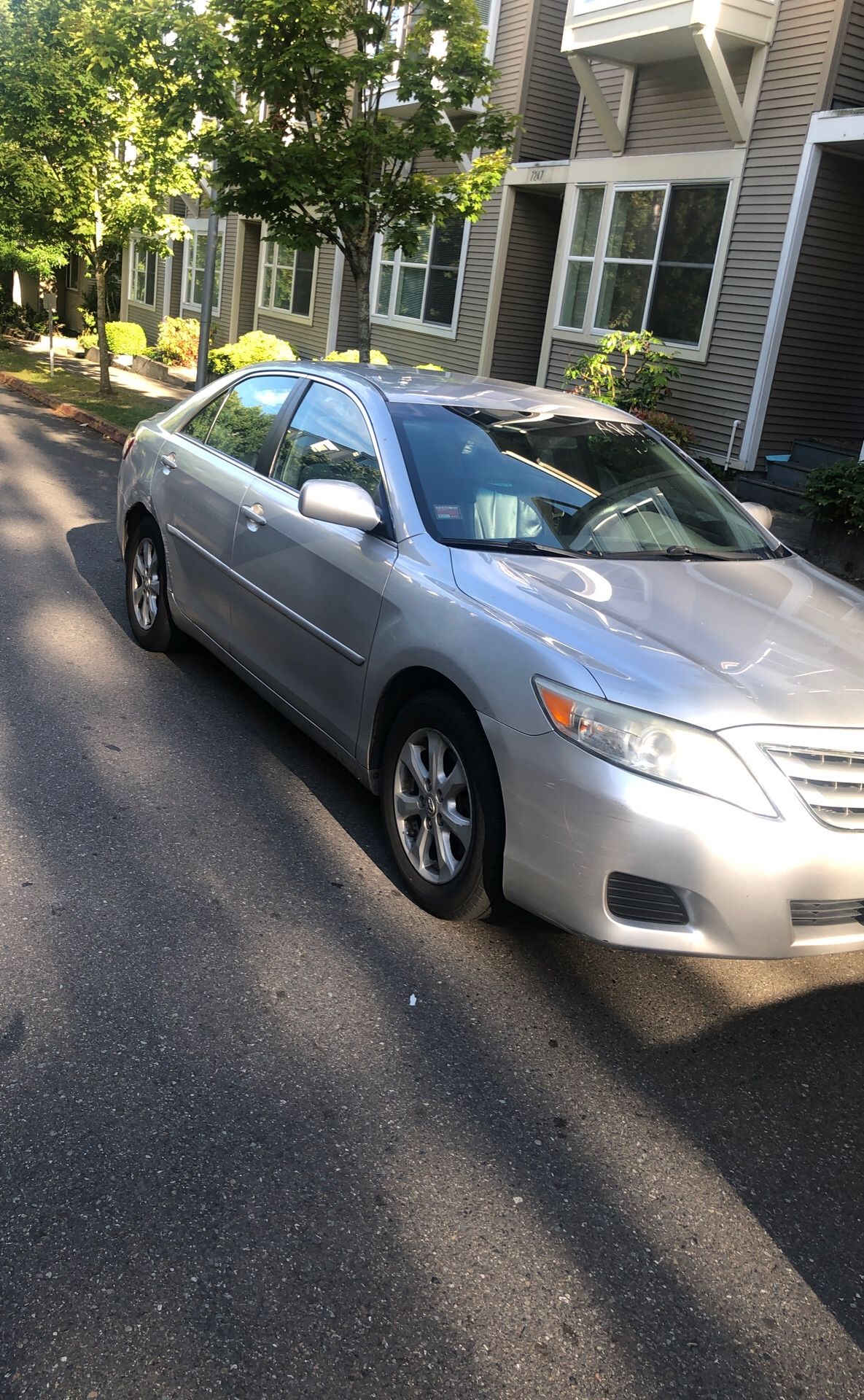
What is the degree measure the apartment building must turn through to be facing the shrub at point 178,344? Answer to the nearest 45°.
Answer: approximately 90° to its right

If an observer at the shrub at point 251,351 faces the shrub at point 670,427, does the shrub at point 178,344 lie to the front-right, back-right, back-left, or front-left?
back-left

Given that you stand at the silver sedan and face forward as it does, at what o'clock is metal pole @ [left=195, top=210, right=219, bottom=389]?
The metal pole is roughly at 7 o'clock from the silver sedan.

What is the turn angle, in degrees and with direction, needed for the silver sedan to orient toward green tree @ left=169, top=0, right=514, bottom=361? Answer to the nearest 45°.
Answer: approximately 135° to its left

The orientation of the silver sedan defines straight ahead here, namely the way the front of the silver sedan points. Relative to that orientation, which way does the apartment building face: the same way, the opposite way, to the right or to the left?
to the right

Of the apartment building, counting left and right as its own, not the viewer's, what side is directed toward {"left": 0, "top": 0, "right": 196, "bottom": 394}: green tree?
right

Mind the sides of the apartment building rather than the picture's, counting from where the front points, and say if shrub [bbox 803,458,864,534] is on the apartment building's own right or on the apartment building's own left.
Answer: on the apartment building's own left

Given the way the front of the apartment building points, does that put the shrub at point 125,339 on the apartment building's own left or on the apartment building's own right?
on the apartment building's own right

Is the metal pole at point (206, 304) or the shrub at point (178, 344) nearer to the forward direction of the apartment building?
the metal pole

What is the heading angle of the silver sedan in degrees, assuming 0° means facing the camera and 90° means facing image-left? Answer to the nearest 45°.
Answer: approximately 315°

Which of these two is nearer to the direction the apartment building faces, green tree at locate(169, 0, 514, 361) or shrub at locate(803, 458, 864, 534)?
the green tree

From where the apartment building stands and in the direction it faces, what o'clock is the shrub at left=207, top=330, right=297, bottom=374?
The shrub is roughly at 3 o'clock from the apartment building.

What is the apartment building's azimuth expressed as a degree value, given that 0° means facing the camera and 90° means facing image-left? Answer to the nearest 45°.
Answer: approximately 45°
